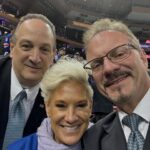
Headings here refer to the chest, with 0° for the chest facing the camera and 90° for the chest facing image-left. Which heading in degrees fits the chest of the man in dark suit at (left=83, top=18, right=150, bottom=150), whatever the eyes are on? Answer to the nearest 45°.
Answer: approximately 0°

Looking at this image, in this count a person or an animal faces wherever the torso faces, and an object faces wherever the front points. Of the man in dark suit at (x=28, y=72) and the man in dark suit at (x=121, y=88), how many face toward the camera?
2

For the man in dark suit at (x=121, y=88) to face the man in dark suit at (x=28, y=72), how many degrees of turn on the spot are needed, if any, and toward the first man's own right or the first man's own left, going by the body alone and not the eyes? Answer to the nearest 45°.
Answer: approximately 135° to the first man's own right

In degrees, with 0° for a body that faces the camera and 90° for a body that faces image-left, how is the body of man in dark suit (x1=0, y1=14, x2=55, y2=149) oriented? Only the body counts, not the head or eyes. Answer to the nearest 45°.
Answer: approximately 0°

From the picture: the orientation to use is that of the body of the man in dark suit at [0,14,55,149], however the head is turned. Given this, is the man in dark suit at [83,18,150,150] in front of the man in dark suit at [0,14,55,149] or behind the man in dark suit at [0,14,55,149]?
in front
